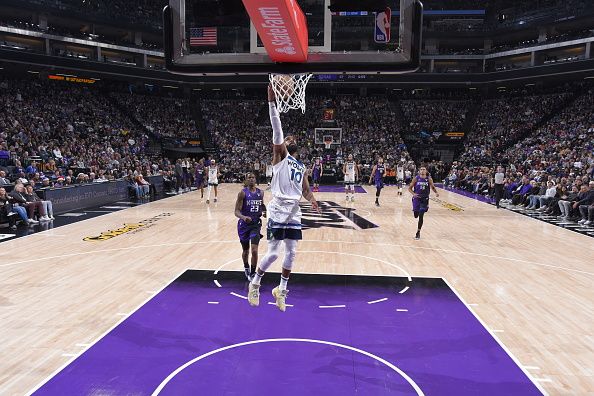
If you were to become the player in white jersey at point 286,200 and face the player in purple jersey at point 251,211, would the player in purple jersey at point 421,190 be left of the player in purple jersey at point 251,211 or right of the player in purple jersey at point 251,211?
right

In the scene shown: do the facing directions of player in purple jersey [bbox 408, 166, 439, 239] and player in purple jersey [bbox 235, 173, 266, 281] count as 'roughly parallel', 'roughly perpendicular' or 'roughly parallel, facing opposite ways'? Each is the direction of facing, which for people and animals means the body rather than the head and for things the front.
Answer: roughly parallel

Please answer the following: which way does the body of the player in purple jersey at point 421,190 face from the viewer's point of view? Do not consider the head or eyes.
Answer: toward the camera

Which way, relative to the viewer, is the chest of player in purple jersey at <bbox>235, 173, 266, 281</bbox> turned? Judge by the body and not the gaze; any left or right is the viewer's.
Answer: facing the viewer

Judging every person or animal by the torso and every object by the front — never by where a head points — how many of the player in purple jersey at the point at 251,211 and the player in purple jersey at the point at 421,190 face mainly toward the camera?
2

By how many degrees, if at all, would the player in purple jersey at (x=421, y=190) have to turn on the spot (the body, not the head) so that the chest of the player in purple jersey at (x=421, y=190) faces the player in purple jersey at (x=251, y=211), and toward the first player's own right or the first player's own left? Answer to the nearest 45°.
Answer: approximately 45° to the first player's own right
